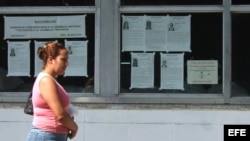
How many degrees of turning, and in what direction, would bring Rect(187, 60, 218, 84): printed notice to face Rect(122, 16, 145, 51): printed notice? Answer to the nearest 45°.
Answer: approximately 90° to its right

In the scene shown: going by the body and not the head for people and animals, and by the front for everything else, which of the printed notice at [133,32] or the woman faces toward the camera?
the printed notice

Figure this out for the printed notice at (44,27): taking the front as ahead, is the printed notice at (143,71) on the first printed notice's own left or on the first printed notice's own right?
on the first printed notice's own left

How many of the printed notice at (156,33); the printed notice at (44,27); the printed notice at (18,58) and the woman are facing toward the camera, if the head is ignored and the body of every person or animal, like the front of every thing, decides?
3

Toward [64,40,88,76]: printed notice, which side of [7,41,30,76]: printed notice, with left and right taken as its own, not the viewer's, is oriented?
left

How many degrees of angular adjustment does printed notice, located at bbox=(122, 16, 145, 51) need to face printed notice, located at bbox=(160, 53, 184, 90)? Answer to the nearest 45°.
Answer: approximately 90° to its left

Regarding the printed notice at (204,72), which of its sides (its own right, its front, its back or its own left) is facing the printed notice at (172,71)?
right

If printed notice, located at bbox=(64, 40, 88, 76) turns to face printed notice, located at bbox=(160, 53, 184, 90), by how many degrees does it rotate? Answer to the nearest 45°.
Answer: approximately 90° to its left

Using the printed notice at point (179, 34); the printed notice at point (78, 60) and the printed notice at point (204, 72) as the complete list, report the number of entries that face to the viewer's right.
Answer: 0

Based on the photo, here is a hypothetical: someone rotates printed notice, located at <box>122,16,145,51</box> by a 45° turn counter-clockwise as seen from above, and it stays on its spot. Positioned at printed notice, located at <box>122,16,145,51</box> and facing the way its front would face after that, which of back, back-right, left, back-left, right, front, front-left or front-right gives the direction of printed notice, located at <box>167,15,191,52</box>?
front-left

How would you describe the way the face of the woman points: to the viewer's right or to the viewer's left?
to the viewer's right

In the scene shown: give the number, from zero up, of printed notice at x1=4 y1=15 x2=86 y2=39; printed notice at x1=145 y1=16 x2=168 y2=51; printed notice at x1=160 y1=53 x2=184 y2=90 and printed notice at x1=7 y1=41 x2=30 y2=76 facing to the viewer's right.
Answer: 0

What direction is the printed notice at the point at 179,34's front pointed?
toward the camera

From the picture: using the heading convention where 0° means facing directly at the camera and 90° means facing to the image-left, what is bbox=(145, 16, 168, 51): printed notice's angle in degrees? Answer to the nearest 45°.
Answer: approximately 0°

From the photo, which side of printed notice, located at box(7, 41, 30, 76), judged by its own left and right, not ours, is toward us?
front

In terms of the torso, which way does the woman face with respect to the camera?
to the viewer's right

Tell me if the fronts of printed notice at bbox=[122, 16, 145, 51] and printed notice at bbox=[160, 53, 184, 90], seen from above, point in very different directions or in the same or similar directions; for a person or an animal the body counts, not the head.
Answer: same or similar directions
